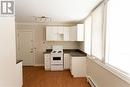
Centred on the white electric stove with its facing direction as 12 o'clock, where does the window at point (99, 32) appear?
The window is roughly at 11 o'clock from the white electric stove.

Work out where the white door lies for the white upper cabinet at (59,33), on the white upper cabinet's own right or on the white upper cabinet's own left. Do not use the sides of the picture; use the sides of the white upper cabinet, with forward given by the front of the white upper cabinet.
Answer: on the white upper cabinet's own right

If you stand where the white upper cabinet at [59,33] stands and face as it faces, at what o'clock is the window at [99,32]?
The window is roughly at 11 o'clock from the white upper cabinet.

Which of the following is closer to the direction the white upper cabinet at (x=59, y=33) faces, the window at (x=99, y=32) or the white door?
the window

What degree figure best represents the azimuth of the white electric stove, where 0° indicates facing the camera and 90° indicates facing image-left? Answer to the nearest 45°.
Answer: approximately 0°

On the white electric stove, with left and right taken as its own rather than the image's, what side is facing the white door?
right

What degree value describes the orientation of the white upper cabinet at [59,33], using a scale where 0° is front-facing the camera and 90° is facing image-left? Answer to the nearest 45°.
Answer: approximately 0°
